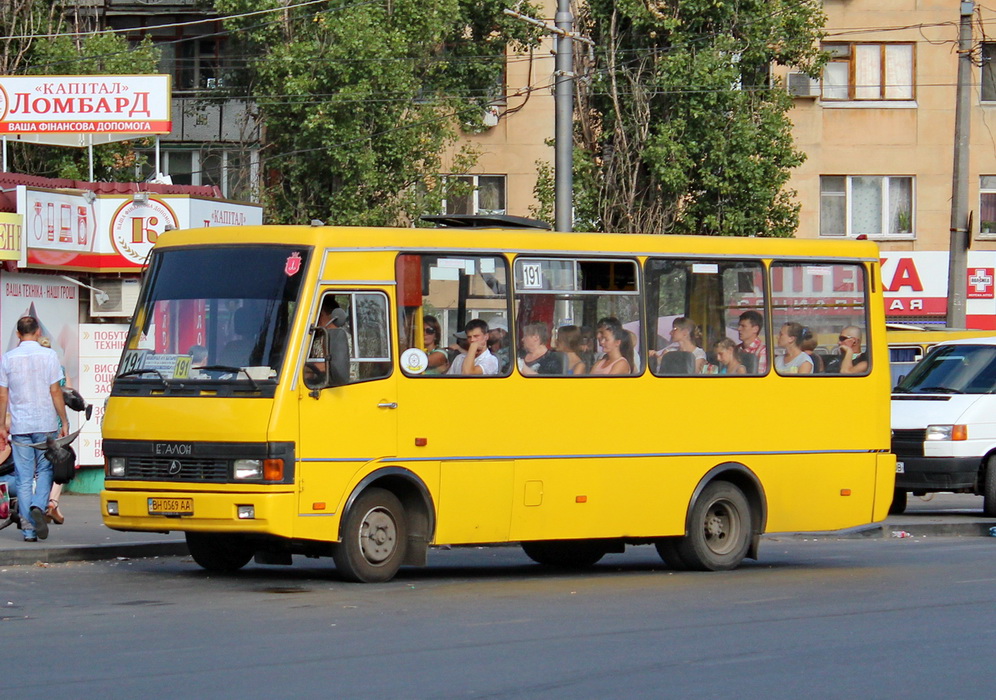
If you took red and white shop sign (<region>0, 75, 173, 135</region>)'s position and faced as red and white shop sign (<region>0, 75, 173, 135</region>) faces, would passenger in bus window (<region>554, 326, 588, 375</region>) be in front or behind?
in front

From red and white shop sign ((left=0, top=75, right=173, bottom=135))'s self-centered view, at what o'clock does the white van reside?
The white van is roughly at 10 o'clock from the red and white shop sign.

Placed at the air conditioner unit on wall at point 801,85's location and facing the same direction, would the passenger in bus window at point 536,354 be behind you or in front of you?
in front

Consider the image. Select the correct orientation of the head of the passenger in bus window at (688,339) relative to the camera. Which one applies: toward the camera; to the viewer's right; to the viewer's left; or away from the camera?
to the viewer's left

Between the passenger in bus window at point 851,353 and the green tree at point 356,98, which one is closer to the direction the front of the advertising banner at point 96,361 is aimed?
the passenger in bus window

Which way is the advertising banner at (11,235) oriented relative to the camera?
toward the camera

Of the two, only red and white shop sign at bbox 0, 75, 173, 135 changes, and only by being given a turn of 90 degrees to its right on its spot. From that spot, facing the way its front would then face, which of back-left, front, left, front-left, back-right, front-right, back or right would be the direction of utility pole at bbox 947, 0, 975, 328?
back

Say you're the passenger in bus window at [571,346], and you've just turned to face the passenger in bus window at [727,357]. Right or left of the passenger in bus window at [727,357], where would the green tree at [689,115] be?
left

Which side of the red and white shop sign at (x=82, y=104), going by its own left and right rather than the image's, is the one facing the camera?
front

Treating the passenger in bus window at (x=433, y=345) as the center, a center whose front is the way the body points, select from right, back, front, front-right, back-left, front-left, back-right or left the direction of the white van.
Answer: back

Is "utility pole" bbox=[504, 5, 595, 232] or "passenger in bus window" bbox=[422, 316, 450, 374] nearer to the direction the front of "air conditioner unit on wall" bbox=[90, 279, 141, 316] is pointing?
the passenger in bus window
